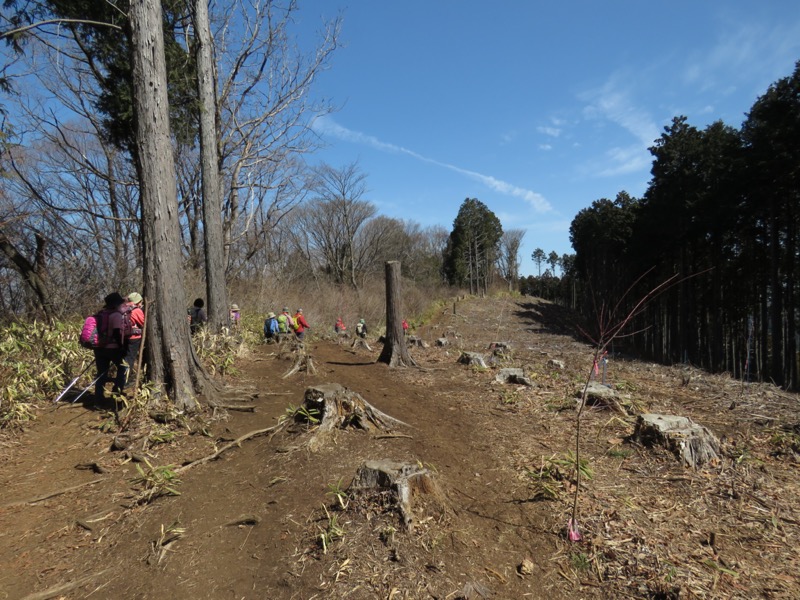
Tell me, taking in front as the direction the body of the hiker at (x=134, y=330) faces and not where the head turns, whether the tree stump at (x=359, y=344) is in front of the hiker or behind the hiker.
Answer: in front

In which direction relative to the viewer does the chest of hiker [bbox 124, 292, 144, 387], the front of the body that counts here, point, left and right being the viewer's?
facing to the right of the viewer

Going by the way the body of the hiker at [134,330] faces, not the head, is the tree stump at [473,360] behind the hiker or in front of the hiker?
in front

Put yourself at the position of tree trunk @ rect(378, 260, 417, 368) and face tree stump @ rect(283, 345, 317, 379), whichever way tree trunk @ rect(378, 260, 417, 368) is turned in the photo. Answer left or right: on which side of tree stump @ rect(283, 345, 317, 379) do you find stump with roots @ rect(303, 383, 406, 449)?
left

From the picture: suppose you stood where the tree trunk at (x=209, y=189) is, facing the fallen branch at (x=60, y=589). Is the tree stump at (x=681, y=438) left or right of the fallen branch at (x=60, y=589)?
left

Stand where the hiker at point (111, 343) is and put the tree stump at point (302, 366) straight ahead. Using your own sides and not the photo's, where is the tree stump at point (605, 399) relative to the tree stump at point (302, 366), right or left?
right

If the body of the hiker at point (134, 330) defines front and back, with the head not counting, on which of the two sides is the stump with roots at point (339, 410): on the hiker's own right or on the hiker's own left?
on the hiker's own right
